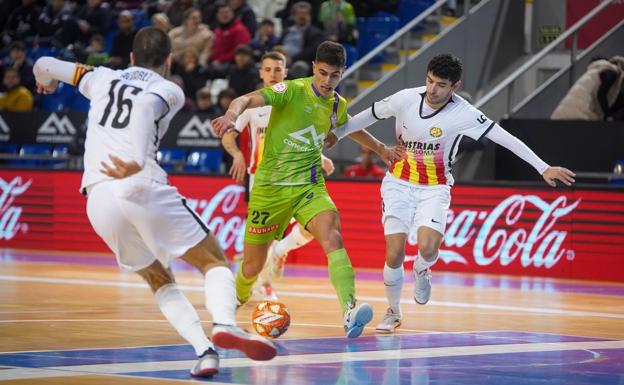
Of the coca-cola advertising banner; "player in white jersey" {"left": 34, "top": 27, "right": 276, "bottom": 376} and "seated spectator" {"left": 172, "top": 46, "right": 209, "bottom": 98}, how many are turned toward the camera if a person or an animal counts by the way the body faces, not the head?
2

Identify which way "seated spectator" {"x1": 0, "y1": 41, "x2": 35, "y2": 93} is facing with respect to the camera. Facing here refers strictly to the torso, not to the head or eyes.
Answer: toward the camera

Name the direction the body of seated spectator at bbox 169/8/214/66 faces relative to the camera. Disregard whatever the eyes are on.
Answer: toward the camera

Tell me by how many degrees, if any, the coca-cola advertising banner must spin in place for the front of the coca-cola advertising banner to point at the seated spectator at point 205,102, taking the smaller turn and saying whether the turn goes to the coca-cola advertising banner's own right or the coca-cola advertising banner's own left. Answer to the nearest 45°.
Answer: approximately 135° to the coca-cola advertising banner's own right

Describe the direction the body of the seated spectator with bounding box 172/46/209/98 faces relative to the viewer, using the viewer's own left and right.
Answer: facing the viewer

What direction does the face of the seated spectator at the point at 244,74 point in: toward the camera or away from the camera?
toward the camera

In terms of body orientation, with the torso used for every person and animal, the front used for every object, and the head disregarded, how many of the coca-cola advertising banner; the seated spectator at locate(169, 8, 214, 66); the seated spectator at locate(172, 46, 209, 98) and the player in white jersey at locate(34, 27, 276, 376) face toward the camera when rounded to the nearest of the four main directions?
3

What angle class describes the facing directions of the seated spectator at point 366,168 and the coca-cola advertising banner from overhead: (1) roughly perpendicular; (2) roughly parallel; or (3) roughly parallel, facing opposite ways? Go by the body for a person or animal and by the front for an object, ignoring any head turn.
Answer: roughly parallel

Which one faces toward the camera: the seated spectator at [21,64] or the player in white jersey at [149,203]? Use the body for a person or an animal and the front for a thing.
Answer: the seated spectator

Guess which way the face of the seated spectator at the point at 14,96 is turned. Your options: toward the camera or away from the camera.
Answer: toward the camera

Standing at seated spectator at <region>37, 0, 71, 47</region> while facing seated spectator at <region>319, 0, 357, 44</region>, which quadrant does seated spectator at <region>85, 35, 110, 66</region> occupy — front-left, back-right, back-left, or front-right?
front-right

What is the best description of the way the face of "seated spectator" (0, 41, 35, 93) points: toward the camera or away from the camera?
toward the camera
